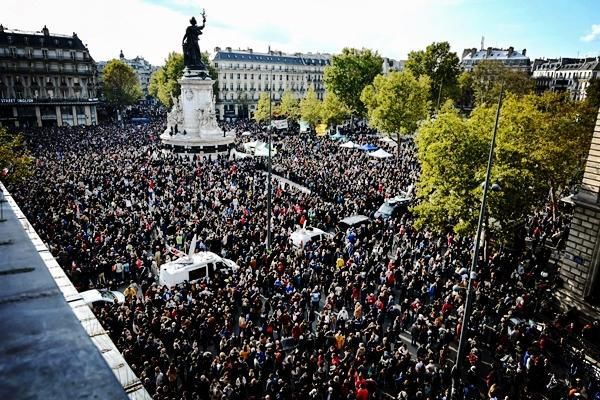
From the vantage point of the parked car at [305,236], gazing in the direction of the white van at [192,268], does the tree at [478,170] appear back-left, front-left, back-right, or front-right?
back-left

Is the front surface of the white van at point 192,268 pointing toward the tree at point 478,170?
yes

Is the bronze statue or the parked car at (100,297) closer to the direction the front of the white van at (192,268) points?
the bronze statue

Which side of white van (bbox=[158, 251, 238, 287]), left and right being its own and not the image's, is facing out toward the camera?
right

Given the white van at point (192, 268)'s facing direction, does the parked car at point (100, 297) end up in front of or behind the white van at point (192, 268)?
behind

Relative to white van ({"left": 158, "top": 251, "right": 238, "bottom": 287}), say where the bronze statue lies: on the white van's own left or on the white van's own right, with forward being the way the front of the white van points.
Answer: on the white van's own left

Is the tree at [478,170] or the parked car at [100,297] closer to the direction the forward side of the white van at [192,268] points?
the tree
